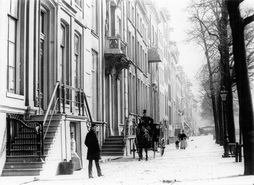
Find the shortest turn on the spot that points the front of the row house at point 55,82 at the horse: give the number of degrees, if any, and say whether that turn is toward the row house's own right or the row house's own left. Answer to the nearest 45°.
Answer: approximately 90° to the row house's own left

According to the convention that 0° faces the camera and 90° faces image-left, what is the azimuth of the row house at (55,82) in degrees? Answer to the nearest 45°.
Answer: approximately 315°
